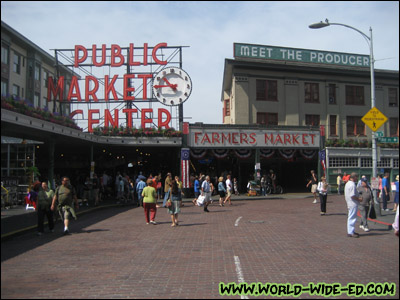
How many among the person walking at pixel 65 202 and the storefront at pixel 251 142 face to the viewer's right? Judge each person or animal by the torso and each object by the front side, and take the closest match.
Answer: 0

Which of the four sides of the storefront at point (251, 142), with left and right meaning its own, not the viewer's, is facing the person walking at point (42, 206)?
front

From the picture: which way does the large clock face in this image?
toward the camera

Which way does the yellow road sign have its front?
toward the camera

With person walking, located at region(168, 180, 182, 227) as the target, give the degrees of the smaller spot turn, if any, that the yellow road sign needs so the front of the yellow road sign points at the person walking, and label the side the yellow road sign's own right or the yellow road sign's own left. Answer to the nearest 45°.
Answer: approximately 45° to the yellow road sign's own right

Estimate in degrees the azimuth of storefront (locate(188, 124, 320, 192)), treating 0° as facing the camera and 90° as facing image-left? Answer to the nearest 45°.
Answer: approximately 0°

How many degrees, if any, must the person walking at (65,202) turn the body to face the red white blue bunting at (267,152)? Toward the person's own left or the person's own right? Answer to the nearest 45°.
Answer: approximately 135° to the person's own left

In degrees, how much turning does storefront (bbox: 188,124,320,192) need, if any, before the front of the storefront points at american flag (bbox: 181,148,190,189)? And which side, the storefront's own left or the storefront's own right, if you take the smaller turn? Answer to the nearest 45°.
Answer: approximately 45° to the storefront's own right
